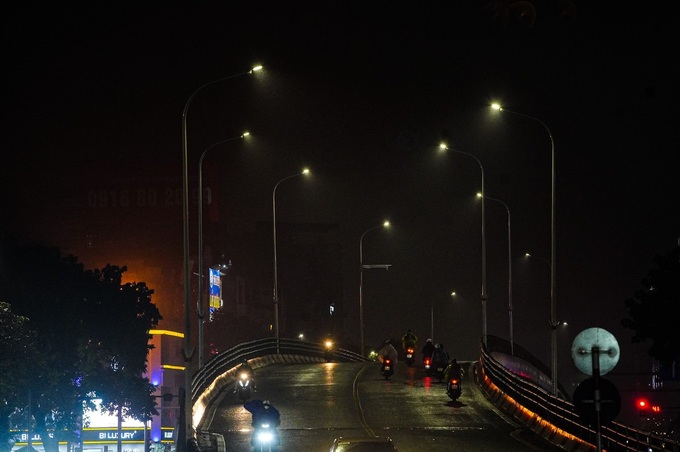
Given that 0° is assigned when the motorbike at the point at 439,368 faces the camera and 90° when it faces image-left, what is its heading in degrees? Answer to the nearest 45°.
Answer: approximately 180°

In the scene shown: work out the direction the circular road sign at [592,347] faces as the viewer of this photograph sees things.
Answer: facing away from the viewer

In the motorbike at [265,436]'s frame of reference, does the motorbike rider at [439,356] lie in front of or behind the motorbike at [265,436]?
behind

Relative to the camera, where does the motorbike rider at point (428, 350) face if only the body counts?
away from the camera

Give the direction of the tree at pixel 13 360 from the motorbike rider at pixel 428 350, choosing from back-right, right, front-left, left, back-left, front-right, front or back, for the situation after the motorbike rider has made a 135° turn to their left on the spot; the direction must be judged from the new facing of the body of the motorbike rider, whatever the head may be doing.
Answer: front-right

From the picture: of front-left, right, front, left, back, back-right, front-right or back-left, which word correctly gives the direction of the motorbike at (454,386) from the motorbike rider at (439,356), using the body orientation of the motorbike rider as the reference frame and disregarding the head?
back

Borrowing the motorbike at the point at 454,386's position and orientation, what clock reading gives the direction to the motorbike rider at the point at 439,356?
The motorbike rider is roughly at 12 o'clock from the motorbike.

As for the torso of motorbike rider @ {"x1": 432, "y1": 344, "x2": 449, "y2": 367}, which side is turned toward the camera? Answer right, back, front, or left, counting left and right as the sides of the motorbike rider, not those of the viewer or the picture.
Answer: back

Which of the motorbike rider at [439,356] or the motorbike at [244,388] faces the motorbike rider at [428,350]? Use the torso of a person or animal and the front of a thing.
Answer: the motorbike rider at [439,356]

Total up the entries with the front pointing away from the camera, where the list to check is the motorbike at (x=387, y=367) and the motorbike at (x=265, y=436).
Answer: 1

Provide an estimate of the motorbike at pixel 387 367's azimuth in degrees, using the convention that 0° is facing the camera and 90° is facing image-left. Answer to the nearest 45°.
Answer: approximately 180°

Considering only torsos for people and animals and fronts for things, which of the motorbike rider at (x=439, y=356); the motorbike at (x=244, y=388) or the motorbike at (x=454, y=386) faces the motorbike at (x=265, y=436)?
the motorbike at (x=244, y=388)

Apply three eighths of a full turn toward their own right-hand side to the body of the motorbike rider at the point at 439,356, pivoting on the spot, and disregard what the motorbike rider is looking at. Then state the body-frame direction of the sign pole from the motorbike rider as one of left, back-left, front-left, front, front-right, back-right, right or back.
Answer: front-right

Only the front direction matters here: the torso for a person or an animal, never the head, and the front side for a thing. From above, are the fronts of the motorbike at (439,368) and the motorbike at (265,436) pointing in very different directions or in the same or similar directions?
very different directions

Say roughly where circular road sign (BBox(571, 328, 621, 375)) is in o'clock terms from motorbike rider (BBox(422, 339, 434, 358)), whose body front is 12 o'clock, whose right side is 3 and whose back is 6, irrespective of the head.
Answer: The circular road sign is roughly at 6 o'clock from the motorbike rider.

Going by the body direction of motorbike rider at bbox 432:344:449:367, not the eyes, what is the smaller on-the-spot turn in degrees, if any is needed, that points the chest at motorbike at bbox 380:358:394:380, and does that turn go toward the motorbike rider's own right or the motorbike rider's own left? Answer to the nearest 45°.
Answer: approximately 90° to the motorbike rider's own left
